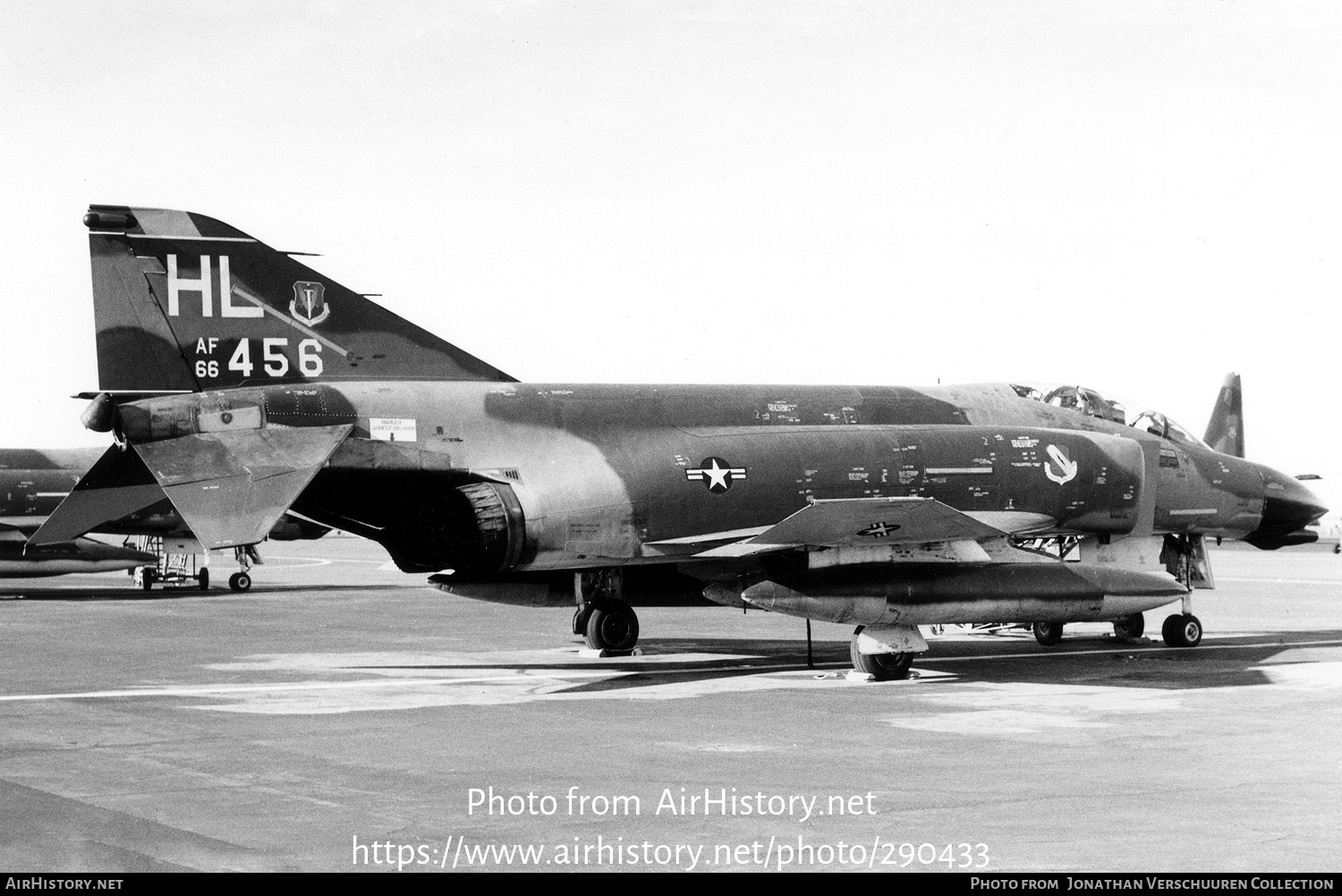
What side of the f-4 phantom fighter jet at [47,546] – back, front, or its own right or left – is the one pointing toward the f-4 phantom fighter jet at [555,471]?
right

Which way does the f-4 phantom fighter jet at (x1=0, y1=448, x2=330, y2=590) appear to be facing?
to the viewer's right
